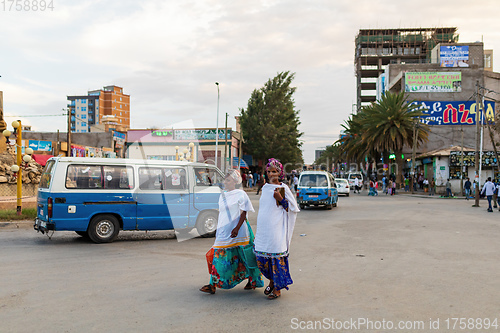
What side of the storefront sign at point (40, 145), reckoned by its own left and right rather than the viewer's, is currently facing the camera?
front

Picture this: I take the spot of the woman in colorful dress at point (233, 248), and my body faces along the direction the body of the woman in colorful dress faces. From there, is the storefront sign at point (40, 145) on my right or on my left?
on my right

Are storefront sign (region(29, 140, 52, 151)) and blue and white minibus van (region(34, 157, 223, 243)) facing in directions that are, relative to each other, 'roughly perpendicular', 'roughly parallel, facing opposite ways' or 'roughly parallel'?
roughly perpendicular

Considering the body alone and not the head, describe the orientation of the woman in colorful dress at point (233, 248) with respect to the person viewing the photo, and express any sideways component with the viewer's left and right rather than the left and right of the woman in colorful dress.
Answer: facing the viewer and to the left of the viewer

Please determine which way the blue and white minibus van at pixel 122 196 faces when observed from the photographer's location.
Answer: facing to the right of the viewer

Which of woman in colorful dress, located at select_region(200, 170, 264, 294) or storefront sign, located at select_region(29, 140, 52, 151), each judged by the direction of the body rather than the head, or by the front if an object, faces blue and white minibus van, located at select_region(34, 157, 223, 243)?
the storefront sign

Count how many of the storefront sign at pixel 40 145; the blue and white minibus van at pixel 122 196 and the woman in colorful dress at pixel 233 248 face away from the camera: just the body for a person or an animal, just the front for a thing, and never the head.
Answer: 0

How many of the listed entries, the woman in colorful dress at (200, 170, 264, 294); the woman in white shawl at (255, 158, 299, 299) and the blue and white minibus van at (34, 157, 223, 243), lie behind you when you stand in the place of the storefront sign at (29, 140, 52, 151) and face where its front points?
0

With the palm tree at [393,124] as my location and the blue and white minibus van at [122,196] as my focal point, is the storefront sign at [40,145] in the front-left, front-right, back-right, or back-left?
front-right

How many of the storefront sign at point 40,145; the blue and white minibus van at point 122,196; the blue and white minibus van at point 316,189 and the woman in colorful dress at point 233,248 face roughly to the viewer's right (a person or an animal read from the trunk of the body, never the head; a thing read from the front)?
1

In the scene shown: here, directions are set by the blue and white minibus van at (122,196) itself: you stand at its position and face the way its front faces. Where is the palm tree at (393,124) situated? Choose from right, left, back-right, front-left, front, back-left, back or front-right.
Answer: front-left
